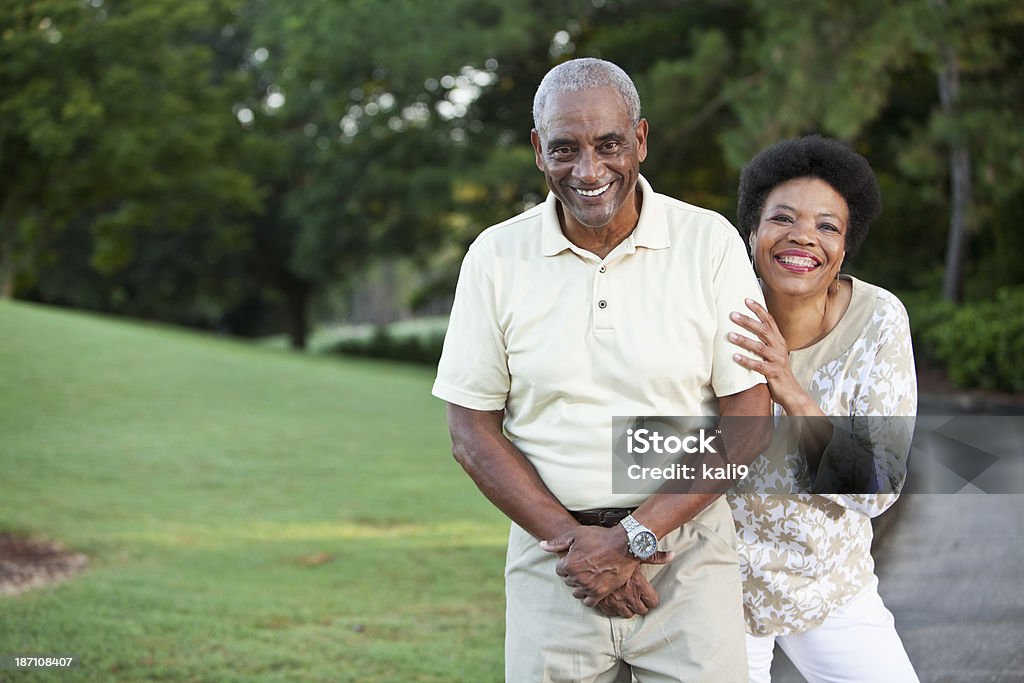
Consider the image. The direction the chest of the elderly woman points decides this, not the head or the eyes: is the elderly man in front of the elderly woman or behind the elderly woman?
in front

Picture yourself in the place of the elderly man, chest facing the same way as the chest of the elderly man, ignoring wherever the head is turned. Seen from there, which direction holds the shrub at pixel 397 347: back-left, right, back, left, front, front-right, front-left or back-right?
back

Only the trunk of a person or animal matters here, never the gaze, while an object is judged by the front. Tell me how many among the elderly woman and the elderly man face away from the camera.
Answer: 0

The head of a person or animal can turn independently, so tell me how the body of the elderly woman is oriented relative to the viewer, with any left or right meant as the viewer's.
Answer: facing the viewer and to the left of the viewer

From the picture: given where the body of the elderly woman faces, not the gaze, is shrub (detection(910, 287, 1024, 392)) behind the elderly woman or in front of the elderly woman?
behind

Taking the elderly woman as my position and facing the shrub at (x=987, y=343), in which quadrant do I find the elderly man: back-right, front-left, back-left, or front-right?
back-left

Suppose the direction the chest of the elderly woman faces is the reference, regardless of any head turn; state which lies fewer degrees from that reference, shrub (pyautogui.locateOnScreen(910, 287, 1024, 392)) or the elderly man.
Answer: the elderly man

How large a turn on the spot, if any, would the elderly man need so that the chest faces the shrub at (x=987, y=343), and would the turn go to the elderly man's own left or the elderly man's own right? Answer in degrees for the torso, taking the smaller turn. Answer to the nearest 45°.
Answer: approximately 180°

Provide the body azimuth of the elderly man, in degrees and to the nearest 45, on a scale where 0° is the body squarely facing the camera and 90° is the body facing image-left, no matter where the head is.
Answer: approximately 0°
